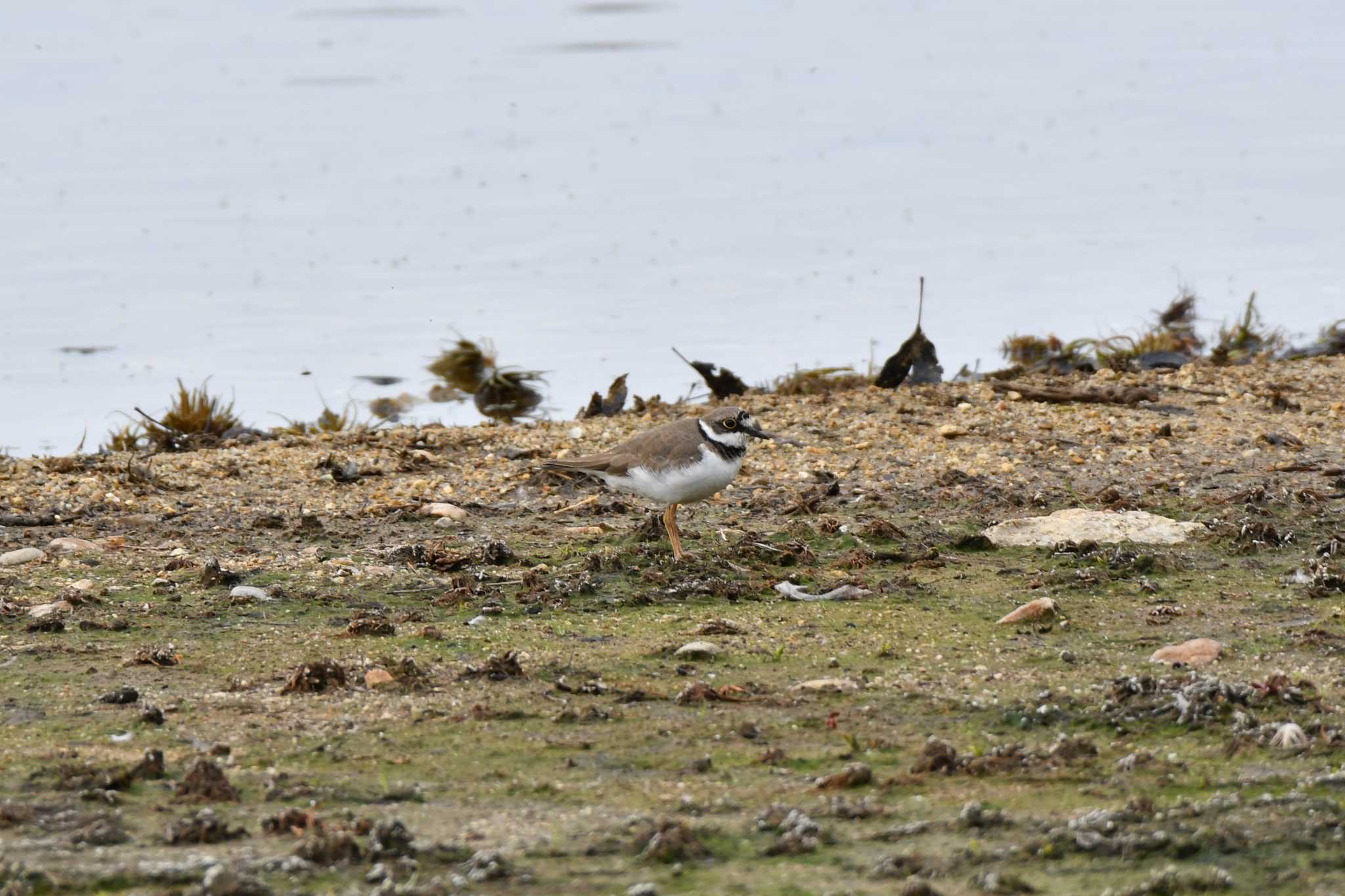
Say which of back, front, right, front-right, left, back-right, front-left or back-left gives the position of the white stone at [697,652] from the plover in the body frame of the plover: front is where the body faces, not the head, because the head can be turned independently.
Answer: right

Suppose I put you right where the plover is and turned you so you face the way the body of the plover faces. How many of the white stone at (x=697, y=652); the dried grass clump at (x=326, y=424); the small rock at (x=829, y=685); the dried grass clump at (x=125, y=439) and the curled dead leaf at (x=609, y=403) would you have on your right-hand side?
2

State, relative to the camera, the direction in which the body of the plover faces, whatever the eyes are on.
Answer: to the viewer's right

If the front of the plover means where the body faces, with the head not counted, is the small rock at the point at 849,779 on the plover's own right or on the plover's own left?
on the plover's own right

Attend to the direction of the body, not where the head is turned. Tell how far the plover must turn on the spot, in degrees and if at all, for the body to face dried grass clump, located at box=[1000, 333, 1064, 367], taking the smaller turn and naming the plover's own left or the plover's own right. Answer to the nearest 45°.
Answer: approximately 45° to the plover's own left

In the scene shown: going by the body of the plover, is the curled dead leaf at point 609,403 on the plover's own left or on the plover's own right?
on the plover's own left

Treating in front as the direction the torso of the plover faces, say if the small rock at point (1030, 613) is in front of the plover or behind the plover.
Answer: in front

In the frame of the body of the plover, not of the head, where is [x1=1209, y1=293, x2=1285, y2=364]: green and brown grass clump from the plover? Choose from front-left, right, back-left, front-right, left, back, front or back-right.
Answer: front-left

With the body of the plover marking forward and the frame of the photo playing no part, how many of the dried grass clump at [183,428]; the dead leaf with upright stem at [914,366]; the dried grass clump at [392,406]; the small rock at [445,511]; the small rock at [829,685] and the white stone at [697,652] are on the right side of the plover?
2

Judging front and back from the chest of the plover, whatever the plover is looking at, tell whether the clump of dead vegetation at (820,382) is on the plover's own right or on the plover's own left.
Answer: on the plover's own left

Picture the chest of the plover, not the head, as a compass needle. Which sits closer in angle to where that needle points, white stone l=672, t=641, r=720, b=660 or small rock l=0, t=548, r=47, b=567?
the white stone
